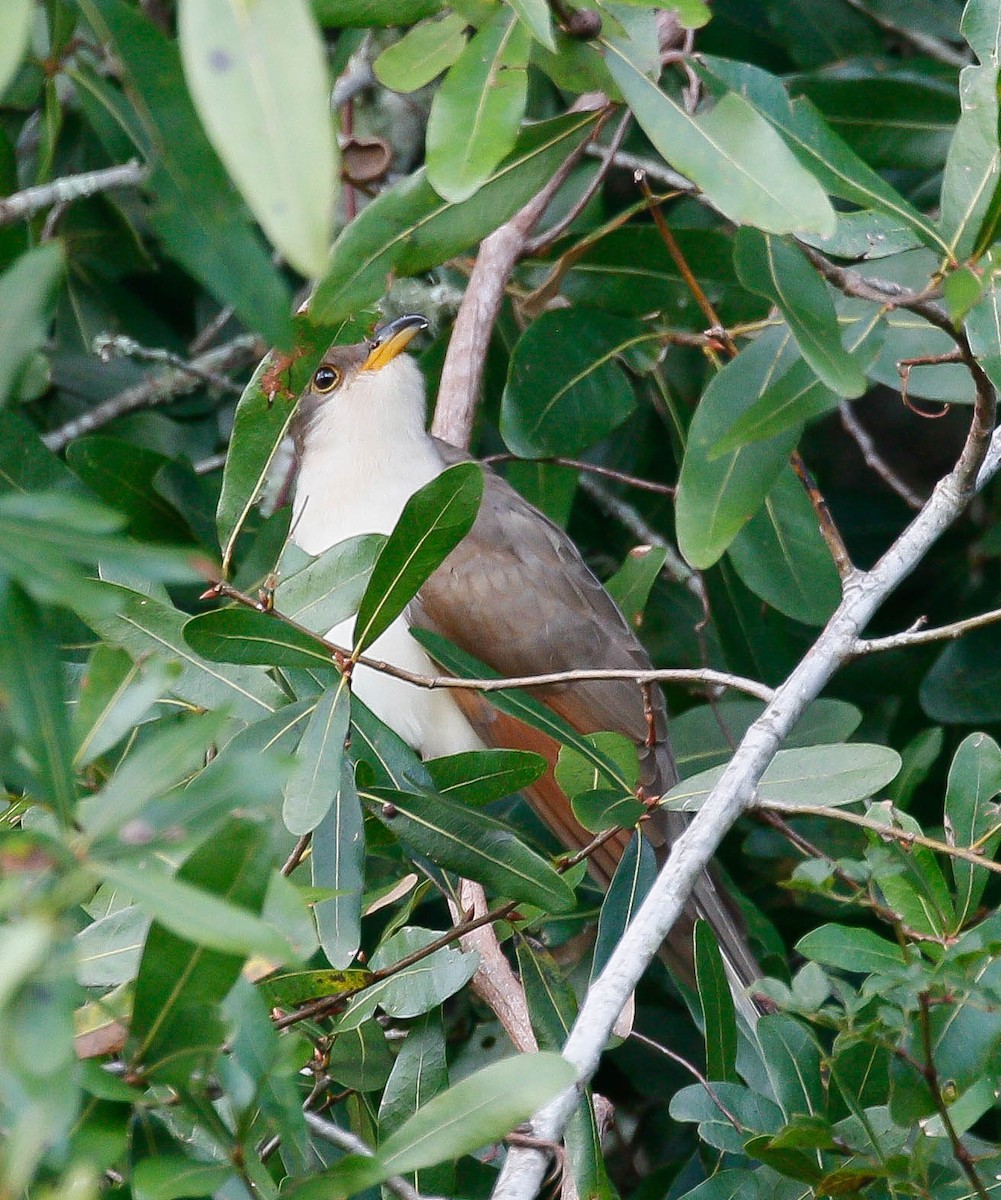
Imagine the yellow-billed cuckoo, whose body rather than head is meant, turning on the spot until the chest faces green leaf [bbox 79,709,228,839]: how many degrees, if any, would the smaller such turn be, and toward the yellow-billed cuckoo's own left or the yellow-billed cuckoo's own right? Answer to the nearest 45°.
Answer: approximately 45° to the yellow-billed cuckoo's own left

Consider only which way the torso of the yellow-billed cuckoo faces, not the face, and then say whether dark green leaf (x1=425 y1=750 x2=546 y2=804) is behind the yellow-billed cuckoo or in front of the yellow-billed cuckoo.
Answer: in front

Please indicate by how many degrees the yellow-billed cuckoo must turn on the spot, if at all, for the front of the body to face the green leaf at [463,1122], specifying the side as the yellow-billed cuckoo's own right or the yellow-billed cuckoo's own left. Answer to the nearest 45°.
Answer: approximately 45° to the yellow-billed cuckoo's own left

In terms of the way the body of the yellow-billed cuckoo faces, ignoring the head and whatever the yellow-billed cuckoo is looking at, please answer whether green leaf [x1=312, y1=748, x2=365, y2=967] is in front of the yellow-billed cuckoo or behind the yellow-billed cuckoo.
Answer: in front

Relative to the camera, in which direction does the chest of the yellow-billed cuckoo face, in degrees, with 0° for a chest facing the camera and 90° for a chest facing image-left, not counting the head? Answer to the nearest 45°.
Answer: approximately 45°

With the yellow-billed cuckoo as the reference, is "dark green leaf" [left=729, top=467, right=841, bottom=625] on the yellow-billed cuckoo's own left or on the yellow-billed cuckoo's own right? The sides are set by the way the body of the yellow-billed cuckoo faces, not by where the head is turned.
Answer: on the yellow-billed cuckoo's own left

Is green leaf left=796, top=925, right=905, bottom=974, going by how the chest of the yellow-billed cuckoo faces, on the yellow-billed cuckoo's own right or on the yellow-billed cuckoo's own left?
on the yellow-billed cuckoo's own left
